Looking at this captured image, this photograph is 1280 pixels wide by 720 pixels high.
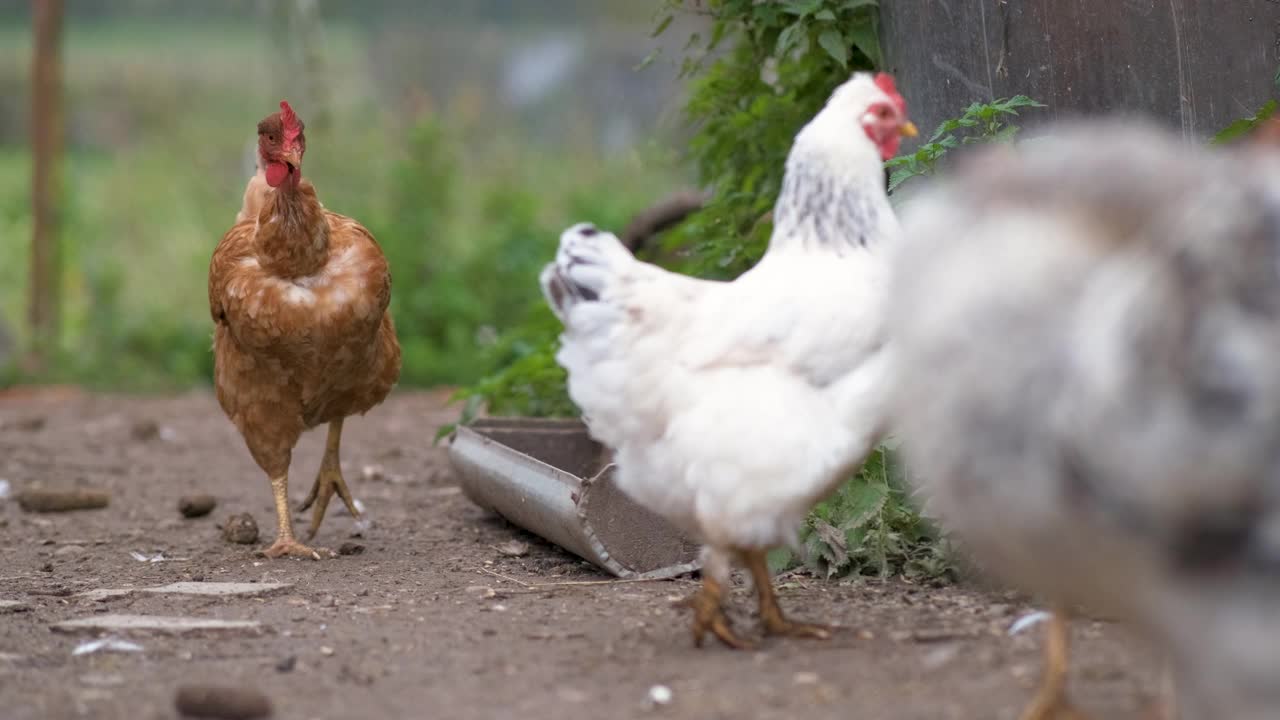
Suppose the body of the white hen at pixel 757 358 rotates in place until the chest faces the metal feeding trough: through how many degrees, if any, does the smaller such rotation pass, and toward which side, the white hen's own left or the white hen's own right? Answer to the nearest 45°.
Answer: approximately 135° to the white hen's own left

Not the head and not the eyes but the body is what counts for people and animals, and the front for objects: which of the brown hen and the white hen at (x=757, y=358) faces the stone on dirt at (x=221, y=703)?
the brown hen

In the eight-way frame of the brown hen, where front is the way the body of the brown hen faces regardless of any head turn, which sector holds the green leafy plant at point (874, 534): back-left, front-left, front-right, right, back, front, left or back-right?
front-left

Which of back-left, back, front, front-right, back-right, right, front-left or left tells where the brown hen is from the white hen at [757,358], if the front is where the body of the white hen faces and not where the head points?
back-left

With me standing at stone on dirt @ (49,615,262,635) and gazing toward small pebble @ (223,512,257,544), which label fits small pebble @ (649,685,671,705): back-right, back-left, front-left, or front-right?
back-right

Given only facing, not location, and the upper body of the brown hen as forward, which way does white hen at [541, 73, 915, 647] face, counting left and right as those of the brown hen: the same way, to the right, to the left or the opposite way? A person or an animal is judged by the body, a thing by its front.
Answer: to the left

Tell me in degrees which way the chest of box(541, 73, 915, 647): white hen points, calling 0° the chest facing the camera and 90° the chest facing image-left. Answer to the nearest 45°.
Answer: approximately 270°

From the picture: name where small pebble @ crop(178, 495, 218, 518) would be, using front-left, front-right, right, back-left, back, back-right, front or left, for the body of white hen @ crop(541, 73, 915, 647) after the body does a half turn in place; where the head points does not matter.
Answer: front-right

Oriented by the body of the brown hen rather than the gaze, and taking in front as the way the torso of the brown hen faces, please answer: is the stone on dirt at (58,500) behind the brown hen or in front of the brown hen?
behind

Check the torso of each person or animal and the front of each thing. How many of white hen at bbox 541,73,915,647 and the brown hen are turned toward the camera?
1

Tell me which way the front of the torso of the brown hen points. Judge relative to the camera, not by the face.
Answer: toward the camera

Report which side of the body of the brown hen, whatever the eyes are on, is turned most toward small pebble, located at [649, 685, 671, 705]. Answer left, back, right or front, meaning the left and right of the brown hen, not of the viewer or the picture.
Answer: front
